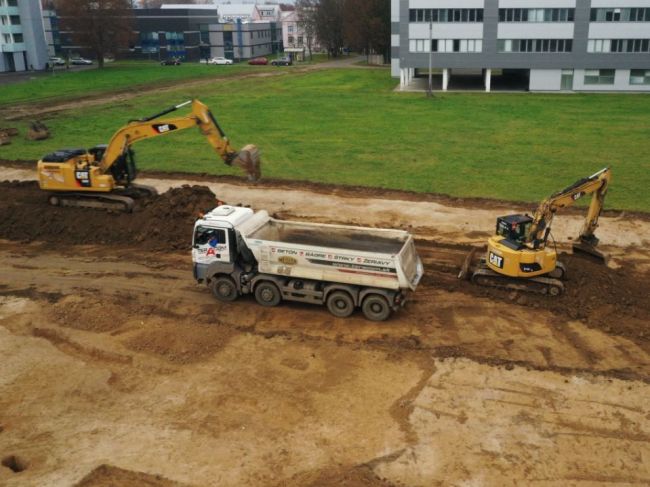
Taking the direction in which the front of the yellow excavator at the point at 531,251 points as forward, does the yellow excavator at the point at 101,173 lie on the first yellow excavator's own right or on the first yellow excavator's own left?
on the first yellow excavator's own left

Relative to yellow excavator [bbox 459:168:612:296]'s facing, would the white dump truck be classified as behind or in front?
behind

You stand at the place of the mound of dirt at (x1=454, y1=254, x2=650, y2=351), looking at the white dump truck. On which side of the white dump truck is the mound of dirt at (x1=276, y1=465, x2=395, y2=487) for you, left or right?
left

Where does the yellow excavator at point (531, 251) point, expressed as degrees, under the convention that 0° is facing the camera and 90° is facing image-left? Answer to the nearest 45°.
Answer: approximately 225°

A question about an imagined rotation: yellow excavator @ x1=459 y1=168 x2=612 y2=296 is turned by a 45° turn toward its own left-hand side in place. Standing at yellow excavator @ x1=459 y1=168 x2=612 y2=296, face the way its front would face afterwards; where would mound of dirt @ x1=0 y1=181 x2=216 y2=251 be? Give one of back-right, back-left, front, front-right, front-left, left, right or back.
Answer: left

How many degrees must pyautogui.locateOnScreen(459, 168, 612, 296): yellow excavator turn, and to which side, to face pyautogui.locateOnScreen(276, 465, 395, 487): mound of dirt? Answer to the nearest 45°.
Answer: approximately 135° to its right

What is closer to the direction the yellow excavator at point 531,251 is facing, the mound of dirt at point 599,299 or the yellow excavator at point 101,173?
the mound of dirt
